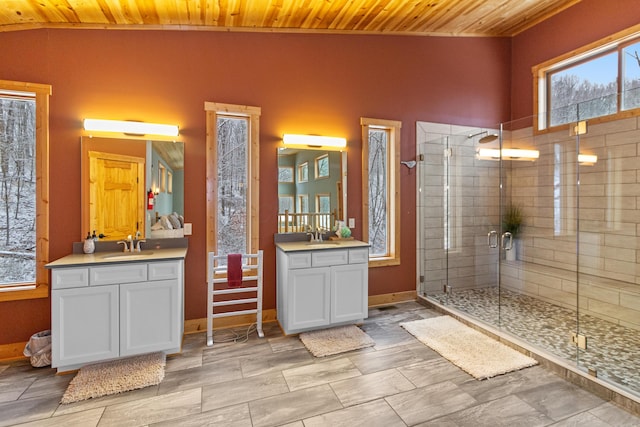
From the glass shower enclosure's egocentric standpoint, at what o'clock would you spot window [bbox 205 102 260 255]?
The window is roughly at 12 o'clock from the glass shower enclosure.

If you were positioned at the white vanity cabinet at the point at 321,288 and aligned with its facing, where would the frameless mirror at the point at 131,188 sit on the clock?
The frameless mirror is roughly at 3 o'clock from the white vanity cabinet.

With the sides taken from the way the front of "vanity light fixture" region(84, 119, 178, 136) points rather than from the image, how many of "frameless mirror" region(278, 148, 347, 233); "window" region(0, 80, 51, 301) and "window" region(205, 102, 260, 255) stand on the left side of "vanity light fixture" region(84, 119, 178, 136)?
2

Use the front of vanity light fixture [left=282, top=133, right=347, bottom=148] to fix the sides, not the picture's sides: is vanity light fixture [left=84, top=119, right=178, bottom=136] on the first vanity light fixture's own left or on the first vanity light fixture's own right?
on the first vanity light fixture's own right

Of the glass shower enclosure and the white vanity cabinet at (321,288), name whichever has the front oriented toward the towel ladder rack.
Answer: the glass shower enclosure

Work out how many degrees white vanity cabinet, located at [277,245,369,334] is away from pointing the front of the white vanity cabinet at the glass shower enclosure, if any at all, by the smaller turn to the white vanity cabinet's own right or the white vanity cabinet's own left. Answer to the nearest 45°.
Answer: approximately 90° to the white vanity cabinet's own left

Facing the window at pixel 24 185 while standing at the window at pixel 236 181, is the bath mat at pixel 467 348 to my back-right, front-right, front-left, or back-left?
back-left

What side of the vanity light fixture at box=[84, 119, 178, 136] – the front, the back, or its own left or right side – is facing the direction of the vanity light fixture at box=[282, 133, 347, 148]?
left

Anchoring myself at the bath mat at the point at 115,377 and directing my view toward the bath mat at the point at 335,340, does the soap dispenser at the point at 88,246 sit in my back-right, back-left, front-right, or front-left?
back-left

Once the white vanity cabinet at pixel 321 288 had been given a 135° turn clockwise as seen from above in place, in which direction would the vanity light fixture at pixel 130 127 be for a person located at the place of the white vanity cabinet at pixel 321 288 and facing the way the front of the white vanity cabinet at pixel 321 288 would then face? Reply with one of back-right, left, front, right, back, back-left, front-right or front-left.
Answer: front-left

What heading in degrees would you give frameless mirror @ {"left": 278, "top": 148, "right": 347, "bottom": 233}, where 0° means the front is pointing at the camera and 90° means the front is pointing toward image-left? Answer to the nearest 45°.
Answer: approximately 0°
